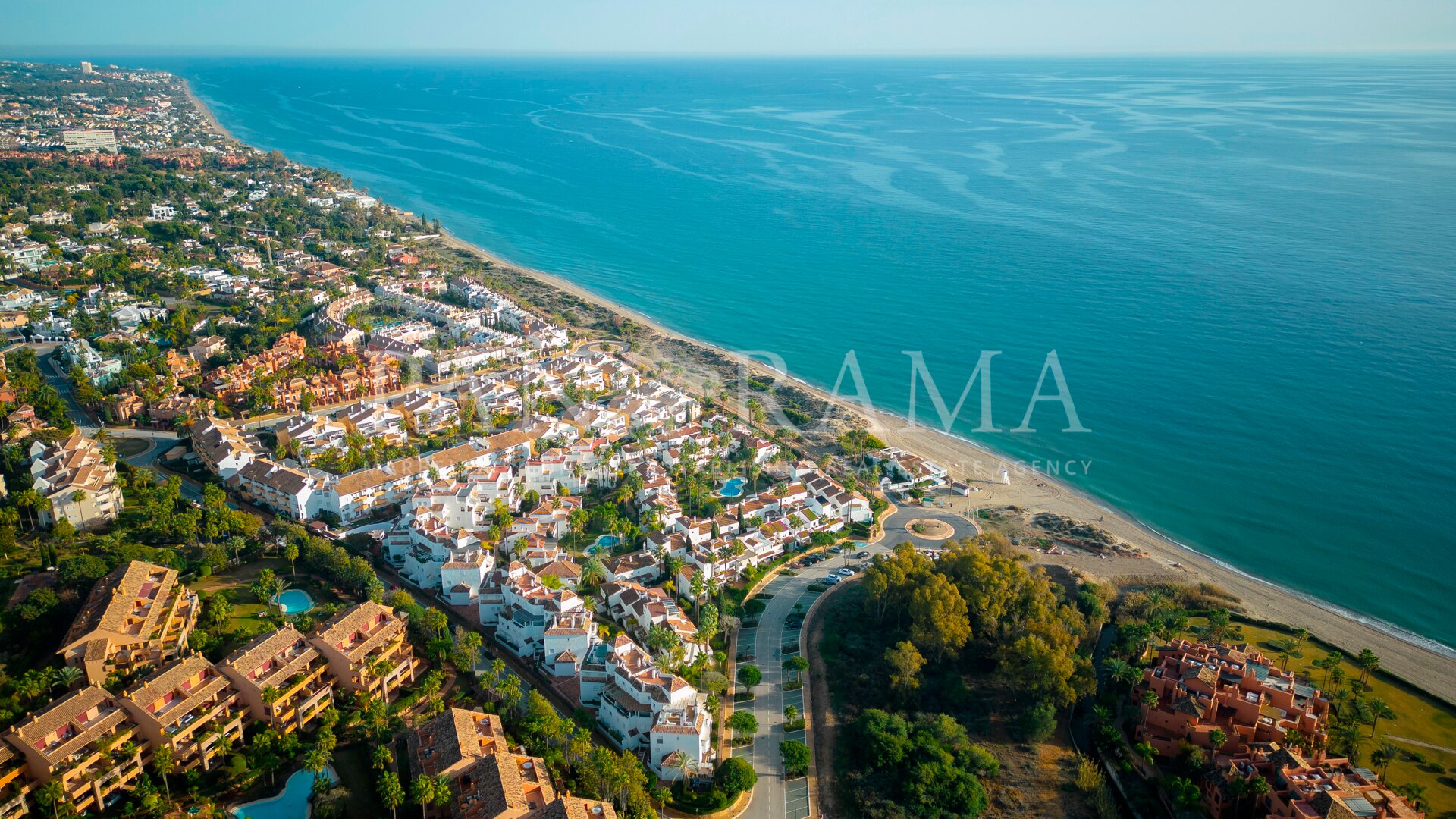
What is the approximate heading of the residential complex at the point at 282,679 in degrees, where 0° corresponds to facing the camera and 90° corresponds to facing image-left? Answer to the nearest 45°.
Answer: approximately 315°

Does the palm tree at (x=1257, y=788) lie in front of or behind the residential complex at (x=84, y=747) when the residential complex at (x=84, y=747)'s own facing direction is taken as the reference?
in front

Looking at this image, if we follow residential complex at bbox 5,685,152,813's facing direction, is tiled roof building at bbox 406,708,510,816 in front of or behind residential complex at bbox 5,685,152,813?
in front

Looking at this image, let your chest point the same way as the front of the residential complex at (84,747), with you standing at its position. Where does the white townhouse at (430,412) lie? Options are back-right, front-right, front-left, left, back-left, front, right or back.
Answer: left

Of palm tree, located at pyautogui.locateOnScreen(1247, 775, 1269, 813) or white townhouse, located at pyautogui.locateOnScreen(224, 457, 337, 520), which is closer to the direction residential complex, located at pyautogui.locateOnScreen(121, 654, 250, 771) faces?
the palm tree

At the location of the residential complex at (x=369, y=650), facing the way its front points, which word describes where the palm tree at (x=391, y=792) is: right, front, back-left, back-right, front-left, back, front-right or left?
front-right

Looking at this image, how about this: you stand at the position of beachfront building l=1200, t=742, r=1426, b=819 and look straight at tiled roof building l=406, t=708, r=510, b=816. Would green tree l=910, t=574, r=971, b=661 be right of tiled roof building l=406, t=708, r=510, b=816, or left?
right

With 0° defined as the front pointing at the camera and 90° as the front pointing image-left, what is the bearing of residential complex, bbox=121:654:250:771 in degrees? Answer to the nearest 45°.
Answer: approximately 315°

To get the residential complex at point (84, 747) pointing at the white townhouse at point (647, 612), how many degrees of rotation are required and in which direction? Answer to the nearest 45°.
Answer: approximately 45° to its left

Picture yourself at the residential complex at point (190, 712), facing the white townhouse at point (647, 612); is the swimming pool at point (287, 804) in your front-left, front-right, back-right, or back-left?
front-right

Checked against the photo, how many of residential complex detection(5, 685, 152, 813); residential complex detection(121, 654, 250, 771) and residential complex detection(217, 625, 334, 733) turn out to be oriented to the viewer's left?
0

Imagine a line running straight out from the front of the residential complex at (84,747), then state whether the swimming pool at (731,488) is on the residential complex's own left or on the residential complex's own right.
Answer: on the residential complex's own left
